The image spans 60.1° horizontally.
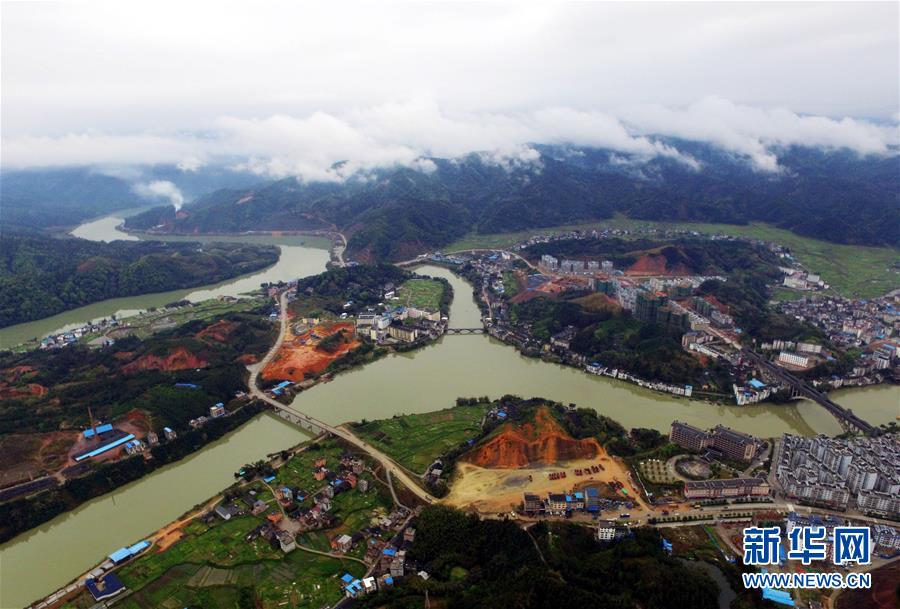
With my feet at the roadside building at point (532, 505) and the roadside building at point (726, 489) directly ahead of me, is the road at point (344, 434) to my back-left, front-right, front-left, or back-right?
back-left

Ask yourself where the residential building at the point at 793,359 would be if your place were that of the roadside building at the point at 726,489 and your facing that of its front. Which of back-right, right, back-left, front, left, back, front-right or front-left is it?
back

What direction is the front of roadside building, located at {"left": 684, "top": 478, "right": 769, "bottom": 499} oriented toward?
toward the camera

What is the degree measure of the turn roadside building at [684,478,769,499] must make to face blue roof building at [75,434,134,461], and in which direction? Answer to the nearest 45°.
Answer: approximately 90° to its right

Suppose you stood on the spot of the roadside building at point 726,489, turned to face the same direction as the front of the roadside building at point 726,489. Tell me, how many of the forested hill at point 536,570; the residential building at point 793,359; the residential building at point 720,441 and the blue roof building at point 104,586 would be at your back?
2

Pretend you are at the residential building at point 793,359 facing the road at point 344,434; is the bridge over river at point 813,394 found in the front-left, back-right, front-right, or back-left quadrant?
front-left

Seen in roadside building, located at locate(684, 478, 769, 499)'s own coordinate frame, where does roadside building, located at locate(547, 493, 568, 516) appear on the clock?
roadside building, located at locate(547, 493, 568, 516) is roughly at 2 o'clock from roadside building, located at locate(684, 478, 769, 499).

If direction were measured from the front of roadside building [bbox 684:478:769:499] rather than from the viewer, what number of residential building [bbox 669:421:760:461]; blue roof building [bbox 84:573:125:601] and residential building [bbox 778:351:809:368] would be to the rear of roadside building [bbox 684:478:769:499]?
2

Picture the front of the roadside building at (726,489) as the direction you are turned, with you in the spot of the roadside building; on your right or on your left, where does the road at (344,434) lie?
on your right

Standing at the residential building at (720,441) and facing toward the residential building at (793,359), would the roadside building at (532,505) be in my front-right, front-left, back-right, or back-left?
back-left

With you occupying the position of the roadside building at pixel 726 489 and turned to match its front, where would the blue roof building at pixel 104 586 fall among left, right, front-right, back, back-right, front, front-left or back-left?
front-right
